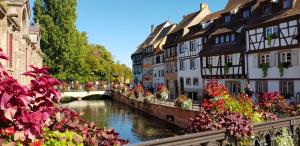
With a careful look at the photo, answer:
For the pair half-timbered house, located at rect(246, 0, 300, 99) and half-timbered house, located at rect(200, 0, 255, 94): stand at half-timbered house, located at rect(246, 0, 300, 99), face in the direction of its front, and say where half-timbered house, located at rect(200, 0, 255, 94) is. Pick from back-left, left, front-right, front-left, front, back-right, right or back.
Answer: right

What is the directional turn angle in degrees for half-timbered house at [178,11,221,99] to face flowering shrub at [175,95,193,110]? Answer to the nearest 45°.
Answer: approximately 45° to its left

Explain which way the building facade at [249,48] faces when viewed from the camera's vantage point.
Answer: facing the viewer and to the left of the viewer

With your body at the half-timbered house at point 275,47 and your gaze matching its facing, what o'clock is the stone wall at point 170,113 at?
The stone wall is roughly at 1 o'clock from the half-timbered house.

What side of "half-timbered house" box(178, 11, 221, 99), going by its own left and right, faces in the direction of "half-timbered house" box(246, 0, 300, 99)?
left

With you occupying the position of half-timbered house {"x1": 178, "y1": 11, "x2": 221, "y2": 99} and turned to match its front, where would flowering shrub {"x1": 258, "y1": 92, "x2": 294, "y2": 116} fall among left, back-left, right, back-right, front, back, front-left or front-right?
front-left

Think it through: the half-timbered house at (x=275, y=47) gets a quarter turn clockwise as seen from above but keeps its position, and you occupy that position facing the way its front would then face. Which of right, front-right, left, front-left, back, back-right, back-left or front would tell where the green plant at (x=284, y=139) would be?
back-left

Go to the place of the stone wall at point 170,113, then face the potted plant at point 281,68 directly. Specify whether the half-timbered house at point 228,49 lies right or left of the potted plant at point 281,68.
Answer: left

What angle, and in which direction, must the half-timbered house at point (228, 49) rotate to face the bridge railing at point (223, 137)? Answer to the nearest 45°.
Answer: approximately 45° to its left

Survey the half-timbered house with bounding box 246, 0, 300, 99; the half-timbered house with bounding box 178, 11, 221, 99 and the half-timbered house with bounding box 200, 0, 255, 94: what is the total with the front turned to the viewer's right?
0

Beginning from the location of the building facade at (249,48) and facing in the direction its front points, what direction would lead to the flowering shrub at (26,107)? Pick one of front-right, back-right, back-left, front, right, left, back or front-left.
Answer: front-left
